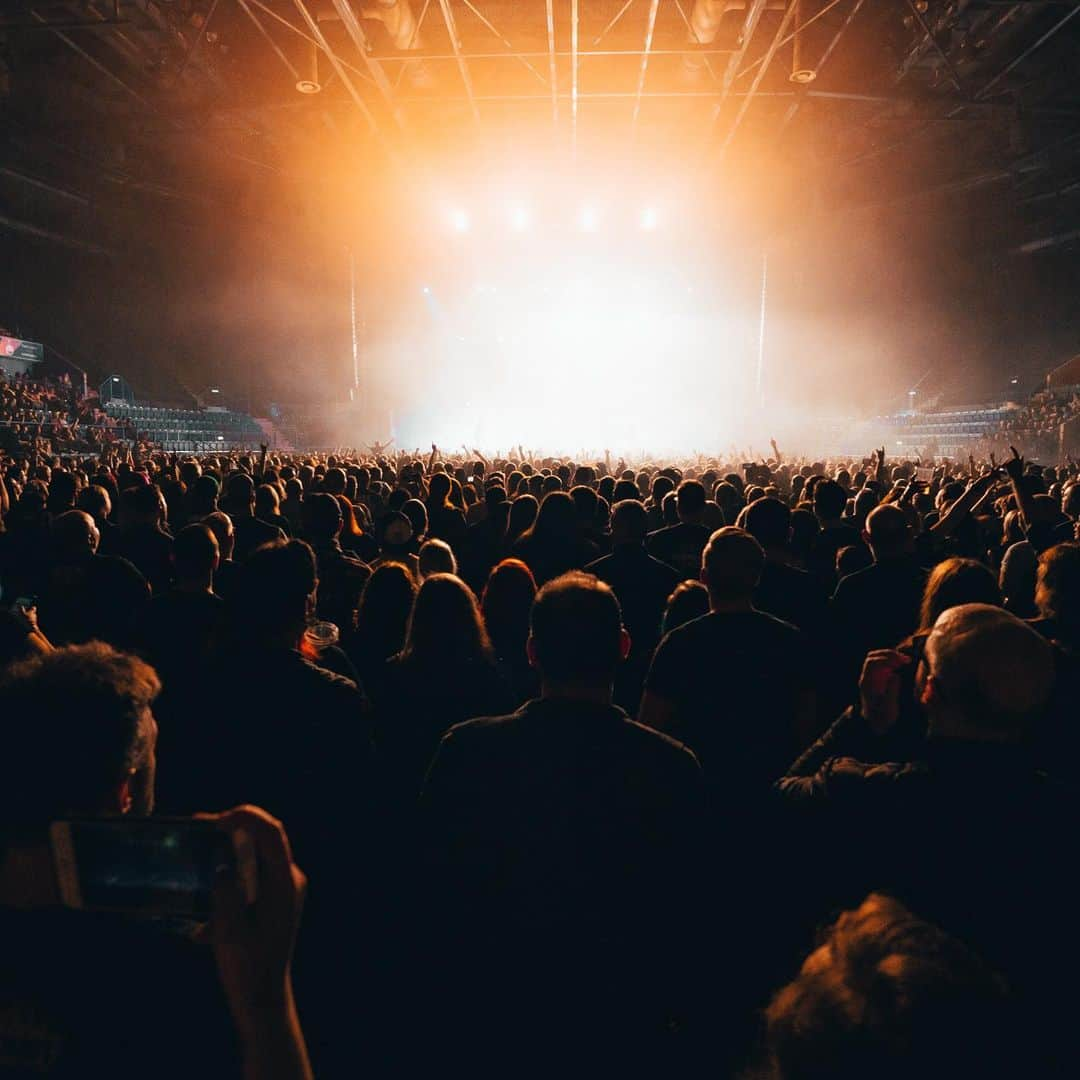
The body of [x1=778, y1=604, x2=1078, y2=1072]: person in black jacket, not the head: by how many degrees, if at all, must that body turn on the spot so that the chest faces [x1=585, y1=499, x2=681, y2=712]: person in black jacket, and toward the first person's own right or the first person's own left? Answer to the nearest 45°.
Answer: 0° — they already face them

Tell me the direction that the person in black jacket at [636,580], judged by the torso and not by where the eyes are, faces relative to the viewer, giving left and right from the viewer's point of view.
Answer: facing away from the viewer

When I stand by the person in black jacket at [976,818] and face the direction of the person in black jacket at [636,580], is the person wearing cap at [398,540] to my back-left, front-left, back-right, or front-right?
front-left

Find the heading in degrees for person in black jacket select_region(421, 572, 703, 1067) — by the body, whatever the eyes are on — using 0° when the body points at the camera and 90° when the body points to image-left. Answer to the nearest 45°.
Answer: approximately 180°

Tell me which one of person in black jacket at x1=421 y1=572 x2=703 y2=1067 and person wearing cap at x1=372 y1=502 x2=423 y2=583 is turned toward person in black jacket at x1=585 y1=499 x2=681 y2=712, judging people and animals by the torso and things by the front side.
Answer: person in black jacket at x1=421 y1=572 x2=703 y2=1067

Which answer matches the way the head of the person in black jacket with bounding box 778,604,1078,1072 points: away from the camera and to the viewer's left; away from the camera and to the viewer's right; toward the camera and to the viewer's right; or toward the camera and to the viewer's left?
away from the camera and to the viewer's left

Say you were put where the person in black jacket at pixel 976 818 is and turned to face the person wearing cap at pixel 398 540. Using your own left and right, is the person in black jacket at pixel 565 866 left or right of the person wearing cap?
left

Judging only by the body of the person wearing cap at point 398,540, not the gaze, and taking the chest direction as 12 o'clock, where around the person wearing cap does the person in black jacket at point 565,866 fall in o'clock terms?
The person in black jacket is roughly at 6 o'clock from the person wearing cap.

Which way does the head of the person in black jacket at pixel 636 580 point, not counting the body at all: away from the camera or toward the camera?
away from the camera

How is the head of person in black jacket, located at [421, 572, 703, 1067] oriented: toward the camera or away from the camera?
away from the camera

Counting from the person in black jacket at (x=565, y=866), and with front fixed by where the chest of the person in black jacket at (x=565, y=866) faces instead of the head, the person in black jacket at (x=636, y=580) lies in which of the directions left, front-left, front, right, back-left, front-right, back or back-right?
front

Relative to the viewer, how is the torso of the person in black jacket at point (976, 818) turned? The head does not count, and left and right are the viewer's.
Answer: facing away from the viewer and to the left of the viewer

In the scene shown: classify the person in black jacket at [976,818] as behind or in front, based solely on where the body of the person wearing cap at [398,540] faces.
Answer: behind

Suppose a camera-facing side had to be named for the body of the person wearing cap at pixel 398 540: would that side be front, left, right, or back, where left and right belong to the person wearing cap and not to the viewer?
back

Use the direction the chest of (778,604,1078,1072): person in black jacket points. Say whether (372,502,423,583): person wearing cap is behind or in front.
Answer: in front
